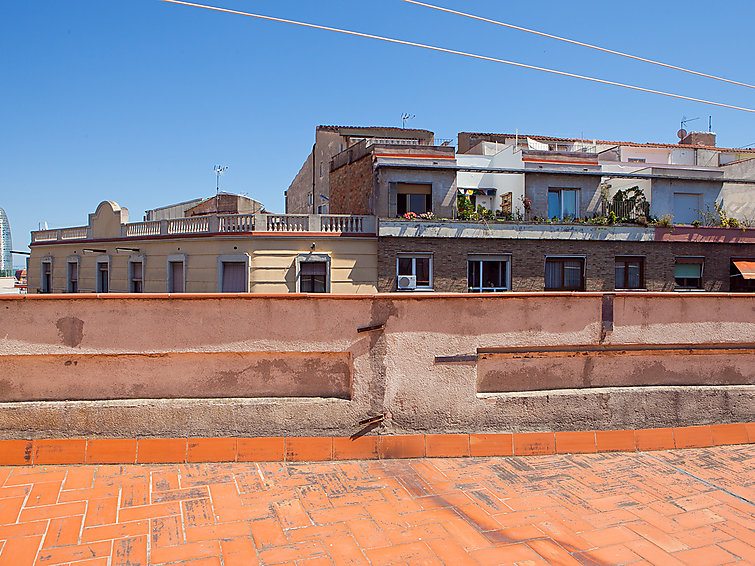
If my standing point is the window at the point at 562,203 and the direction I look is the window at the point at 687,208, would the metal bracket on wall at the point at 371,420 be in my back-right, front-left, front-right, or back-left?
back-right

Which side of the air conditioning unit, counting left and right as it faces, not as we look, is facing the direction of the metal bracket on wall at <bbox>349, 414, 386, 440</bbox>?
front

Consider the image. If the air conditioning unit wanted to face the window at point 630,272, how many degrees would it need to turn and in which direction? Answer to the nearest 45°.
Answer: approximately 90° to its left

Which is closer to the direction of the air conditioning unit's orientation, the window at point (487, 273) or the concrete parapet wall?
the concrete parapet wall

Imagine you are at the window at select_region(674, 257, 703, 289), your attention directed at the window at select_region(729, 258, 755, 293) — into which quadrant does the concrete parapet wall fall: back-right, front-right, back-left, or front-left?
back-right

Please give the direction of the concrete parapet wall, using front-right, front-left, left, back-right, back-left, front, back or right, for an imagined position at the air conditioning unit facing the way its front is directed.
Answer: front

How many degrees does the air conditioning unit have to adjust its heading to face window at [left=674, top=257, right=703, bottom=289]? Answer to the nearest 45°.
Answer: approximately 90° to its left

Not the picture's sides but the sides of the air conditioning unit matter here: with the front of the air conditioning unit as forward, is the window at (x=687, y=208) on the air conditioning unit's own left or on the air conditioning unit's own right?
on the air conditioning unit's own left

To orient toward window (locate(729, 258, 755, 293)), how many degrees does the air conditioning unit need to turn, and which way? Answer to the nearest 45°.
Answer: approximately 90° to its left

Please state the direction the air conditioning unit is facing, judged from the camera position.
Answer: facing the viewer

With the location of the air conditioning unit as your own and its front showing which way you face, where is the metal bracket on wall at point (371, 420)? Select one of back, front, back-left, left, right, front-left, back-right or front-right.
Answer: front

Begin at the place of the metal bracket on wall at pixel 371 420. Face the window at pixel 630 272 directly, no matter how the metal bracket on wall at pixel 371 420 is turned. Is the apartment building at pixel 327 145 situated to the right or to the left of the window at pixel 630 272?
left

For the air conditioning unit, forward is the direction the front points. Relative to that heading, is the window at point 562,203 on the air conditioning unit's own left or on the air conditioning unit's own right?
on the air conditioning unit's own left
